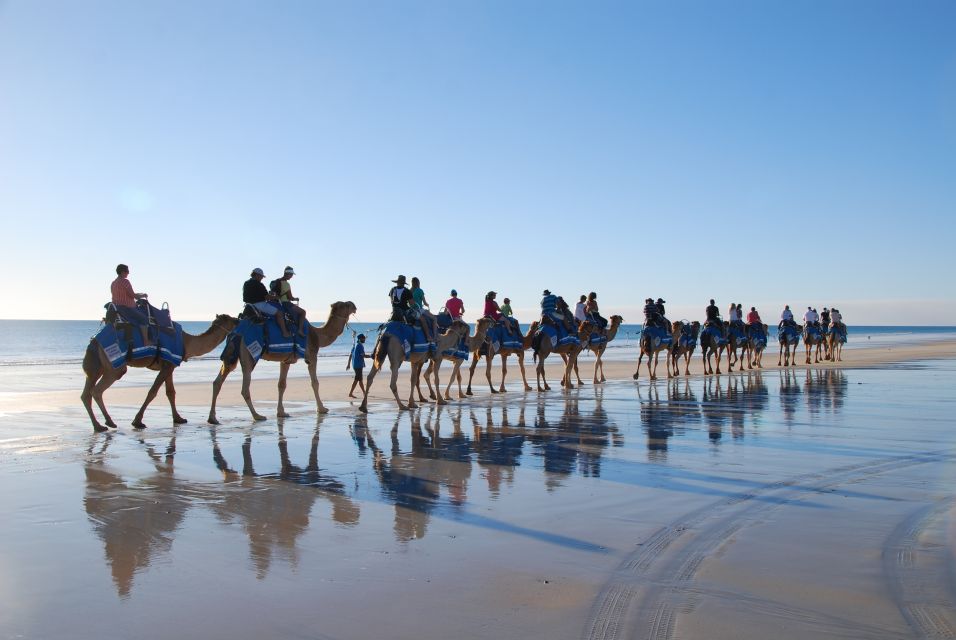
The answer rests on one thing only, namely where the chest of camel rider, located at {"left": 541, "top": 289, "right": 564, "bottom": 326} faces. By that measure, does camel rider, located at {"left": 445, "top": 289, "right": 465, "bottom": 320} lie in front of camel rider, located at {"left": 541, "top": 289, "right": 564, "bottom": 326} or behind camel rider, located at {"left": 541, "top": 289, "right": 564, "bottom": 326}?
behind

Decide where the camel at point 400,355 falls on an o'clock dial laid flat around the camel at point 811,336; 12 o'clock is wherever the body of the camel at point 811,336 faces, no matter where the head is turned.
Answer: the camel at point 400,355 is roughly at 5 o'clock from the camel at point 811,336.

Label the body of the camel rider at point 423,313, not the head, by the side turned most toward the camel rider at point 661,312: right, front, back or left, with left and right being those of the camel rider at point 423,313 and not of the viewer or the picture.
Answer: front

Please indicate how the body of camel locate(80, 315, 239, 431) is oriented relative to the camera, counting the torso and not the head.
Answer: to the viewer's right

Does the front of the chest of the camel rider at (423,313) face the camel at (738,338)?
yes

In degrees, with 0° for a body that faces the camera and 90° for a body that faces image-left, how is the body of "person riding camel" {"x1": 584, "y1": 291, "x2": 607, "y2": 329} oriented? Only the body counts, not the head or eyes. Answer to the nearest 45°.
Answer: approximately 225°

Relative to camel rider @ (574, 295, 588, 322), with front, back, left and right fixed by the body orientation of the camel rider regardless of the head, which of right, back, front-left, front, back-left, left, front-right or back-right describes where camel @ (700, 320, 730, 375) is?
front

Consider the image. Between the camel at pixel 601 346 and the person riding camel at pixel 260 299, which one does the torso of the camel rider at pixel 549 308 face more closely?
the camel

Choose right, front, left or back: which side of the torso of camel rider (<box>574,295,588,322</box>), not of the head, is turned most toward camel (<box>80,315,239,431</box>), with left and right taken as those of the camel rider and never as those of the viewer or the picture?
back

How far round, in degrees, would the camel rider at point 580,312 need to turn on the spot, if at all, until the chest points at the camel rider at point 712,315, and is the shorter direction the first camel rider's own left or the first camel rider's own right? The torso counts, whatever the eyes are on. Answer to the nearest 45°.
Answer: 0° — they already face them

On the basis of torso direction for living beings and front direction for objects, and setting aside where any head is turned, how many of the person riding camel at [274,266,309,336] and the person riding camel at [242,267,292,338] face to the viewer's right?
2

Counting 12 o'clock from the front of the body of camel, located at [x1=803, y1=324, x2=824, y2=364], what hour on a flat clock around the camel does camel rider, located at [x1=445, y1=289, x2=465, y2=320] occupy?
The camel rider is roughly at 5 o'clock from the camel.

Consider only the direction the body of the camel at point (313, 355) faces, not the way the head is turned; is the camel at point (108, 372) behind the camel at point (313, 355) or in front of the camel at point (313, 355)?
behind

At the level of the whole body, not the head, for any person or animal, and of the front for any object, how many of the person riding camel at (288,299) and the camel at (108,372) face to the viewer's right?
2

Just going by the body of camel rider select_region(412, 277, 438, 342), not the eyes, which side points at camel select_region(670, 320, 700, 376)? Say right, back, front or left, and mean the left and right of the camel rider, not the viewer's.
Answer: front

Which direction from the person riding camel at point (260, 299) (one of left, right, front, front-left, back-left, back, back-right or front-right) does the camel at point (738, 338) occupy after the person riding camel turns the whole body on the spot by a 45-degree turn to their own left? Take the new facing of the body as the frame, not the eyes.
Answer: front

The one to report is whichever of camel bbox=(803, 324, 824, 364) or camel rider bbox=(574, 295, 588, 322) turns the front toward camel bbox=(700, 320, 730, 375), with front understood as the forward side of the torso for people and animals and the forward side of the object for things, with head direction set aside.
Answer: the camel rider

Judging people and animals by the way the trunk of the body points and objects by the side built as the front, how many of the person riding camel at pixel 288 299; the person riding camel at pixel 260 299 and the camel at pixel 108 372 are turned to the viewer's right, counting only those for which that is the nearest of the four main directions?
3

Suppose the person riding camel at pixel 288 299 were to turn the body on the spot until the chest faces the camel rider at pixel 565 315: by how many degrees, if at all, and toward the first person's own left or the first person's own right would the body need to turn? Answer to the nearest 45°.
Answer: approximately 45° to the first person's own left

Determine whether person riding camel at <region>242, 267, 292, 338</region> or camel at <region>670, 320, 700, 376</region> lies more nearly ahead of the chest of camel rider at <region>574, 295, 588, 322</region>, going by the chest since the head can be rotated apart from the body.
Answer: the camel

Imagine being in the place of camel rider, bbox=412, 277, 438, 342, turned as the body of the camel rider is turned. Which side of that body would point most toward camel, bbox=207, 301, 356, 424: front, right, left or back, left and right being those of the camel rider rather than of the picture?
back
